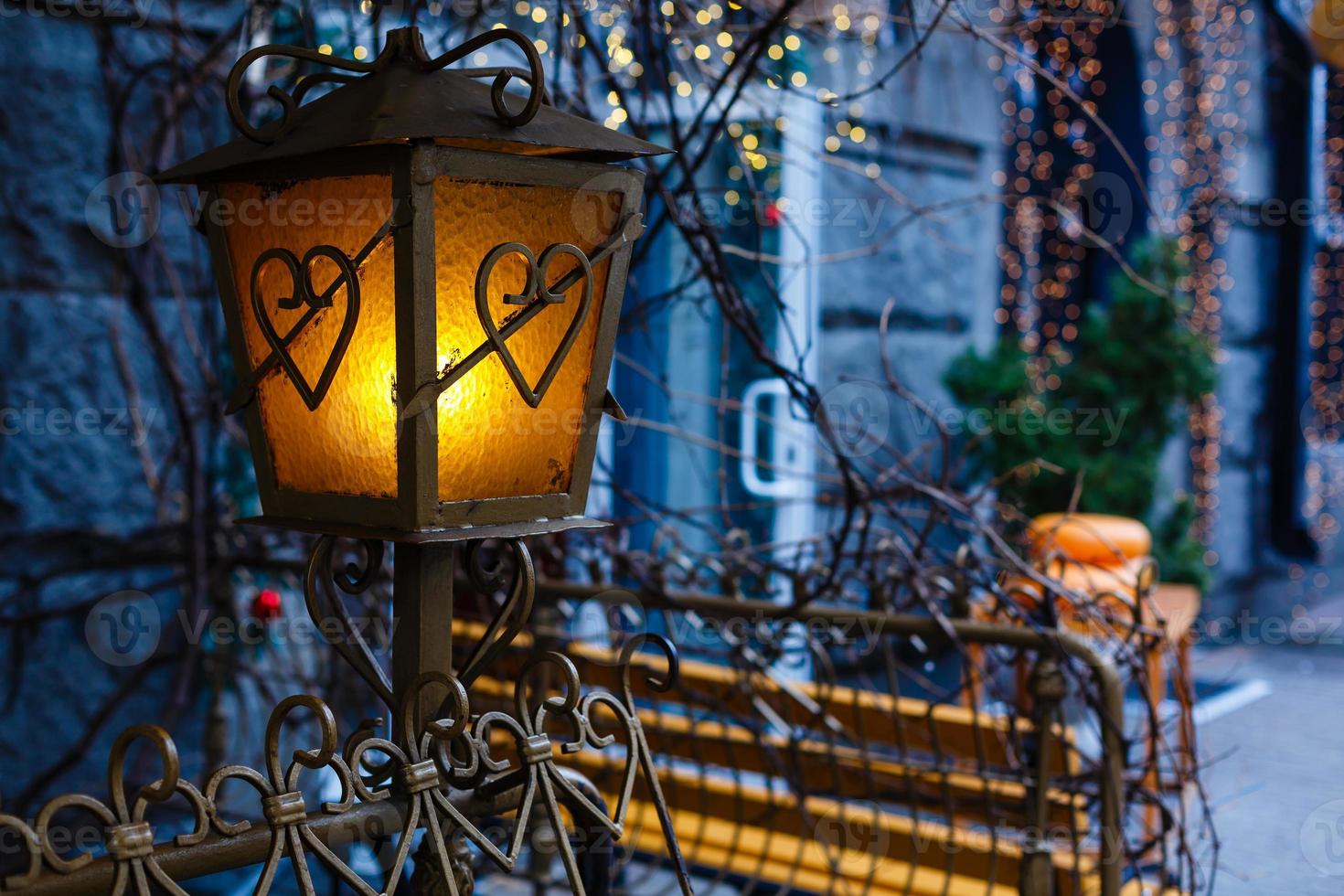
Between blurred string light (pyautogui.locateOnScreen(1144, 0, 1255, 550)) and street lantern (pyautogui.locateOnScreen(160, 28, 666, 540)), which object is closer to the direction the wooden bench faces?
the street lantern

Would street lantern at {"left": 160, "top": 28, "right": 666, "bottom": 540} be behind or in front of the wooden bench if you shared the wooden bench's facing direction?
in front

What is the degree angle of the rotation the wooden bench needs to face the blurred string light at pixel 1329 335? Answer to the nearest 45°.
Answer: approximately 180°

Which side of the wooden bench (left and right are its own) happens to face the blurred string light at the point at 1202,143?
back

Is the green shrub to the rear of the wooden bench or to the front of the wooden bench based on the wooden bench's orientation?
to the rear

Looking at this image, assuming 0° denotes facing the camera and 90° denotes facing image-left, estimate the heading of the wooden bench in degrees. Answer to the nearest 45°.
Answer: approximately 45°
